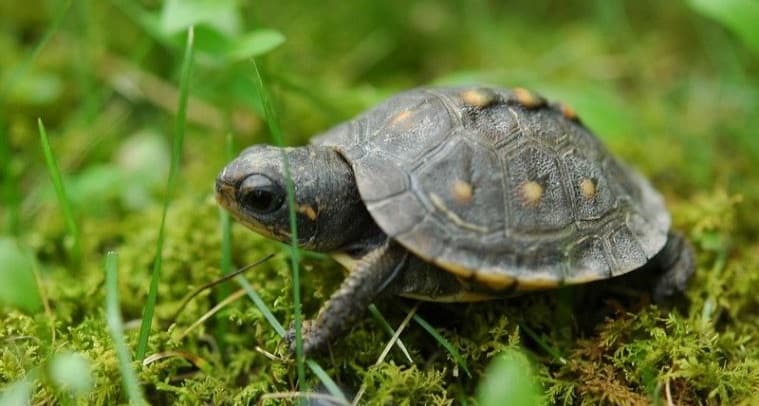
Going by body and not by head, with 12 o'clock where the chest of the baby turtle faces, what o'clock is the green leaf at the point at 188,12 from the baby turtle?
The green leaf is roughly at 1 o'clock from the baby turtle.

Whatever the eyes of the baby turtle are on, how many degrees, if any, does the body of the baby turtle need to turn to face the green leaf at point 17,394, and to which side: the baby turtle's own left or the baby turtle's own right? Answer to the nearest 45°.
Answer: approximately 45° to the baby turtle's own left

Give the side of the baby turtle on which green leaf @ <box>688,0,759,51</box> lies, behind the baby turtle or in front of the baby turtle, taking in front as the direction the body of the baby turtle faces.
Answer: behind

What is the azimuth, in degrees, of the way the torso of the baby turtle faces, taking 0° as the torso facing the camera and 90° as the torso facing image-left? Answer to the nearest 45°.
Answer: approximately 90°

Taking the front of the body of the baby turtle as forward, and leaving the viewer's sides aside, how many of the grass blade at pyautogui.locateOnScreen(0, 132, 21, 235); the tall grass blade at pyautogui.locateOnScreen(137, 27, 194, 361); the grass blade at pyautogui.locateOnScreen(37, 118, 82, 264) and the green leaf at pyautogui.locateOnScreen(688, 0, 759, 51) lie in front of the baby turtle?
3
